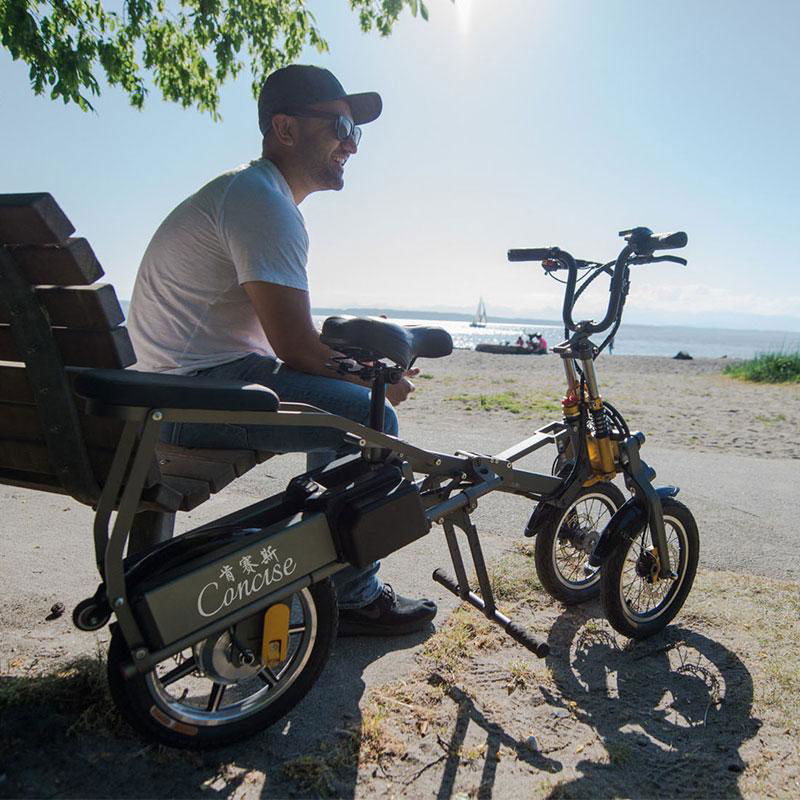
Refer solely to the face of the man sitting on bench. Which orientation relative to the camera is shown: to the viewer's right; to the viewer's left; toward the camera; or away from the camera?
to the viewer's right

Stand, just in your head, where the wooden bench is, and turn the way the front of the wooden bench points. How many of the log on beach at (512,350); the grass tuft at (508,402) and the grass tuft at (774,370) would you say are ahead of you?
3

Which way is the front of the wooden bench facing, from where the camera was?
facing away from the viewer and to the right of the viewer

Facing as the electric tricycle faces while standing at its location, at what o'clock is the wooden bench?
The wooden bench is roughly at 7 o'clock from the electric tricycle.

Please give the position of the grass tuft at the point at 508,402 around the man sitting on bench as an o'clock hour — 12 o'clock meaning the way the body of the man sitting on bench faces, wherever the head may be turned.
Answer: The grass tuft is roughly at 10 o'clock from the man sitting on bench.

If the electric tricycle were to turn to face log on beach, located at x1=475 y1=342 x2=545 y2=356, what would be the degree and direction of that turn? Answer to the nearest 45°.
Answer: approximately 45° to its left

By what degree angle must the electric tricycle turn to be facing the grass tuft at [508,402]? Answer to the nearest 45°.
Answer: approximately 45° to its left

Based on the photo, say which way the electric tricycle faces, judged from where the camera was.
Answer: facing away from the viewer and to the right of the viewer

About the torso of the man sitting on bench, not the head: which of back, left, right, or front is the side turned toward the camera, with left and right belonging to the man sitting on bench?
right

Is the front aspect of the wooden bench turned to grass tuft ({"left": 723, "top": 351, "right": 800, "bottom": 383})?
yes
